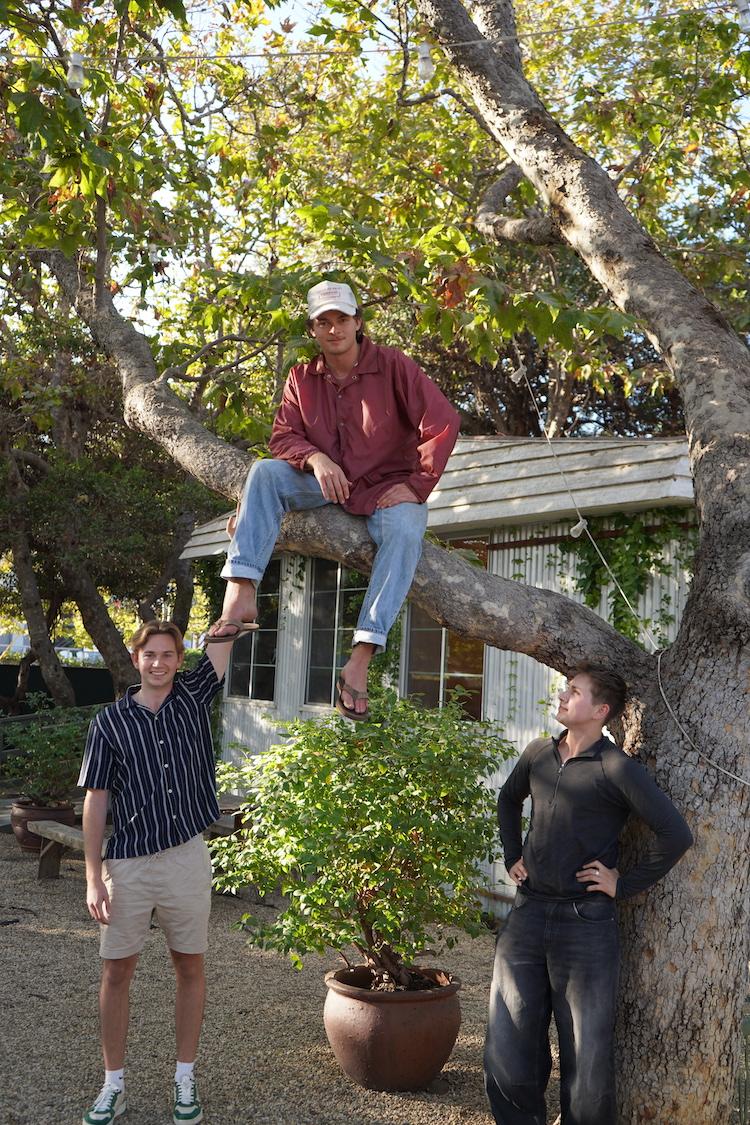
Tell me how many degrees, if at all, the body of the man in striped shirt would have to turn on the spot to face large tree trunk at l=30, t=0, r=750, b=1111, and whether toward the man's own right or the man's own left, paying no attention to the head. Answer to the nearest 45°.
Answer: approximately 45° to the man's own left

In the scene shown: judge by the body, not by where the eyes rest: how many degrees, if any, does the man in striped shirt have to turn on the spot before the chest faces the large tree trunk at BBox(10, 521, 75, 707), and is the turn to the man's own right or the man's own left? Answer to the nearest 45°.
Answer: approximately 180°

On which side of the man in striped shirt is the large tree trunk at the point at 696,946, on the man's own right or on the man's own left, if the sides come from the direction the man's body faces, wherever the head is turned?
on the man's own left

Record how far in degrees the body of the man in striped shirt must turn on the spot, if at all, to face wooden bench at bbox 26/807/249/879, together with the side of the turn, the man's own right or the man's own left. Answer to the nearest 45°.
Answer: approximately 180°

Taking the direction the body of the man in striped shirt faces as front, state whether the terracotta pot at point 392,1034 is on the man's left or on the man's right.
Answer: on the man's left

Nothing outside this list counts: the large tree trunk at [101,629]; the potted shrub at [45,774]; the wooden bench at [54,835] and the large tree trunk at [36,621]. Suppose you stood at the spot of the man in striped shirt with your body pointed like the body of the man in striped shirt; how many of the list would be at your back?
4

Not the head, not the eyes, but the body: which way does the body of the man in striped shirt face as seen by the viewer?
toward the camera

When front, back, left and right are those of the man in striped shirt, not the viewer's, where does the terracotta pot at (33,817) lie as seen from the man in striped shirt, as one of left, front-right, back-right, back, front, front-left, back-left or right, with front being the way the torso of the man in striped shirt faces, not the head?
back

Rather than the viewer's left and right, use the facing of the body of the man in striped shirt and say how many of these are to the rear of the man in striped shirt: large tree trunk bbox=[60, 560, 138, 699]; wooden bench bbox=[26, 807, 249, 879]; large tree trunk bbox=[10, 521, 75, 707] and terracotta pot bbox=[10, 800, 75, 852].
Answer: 4
